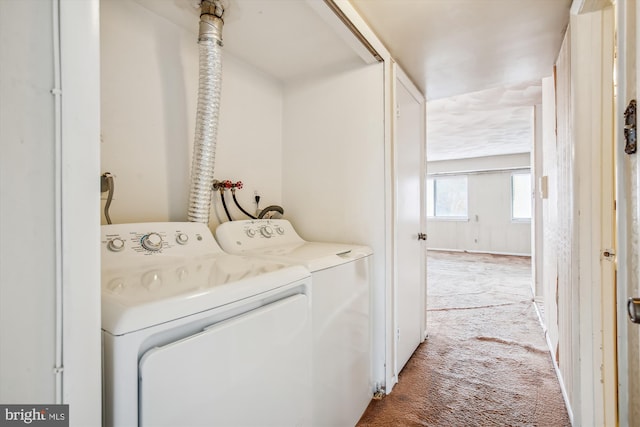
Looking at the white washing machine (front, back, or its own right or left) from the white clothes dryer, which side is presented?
right

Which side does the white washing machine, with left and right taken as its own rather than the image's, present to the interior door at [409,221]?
left

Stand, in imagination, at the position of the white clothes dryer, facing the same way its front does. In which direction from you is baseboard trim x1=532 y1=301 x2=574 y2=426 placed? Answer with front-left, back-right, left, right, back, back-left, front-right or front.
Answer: front-left

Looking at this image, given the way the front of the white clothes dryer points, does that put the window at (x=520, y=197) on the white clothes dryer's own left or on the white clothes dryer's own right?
on the white clothes dryer's own left

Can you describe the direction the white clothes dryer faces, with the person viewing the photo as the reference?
facing the viewer and to the right of the viewer

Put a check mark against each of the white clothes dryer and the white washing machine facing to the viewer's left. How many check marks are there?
0

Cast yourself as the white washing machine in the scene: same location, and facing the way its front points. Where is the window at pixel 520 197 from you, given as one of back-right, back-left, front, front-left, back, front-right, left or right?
left

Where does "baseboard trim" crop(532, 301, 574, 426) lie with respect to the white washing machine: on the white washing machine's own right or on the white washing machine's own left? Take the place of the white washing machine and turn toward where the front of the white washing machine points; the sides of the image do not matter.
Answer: on the white washing machine's own left
